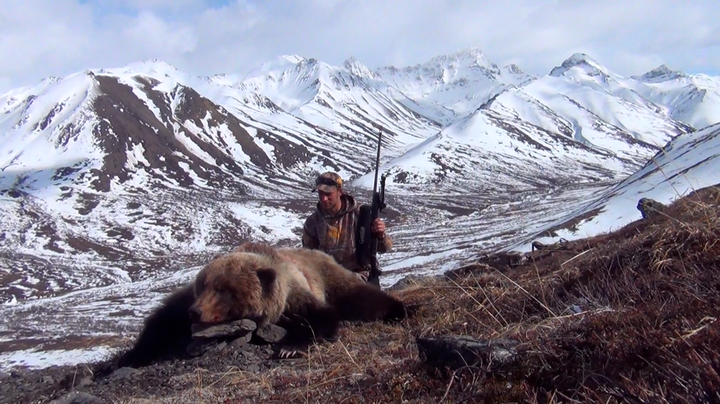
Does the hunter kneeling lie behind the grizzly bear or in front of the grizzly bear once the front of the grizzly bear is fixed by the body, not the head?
behind

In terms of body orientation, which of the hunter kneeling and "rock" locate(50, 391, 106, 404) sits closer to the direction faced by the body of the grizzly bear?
the rock

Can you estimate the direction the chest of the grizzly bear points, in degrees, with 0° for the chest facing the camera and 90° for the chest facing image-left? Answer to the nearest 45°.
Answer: approximately 45°

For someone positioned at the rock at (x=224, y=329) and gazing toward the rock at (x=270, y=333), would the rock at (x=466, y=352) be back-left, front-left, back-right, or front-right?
front-right

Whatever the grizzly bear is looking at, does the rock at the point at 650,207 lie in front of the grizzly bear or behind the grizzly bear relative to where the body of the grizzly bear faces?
behind

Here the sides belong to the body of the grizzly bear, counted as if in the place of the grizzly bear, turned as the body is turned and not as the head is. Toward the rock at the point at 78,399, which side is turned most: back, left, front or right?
front
